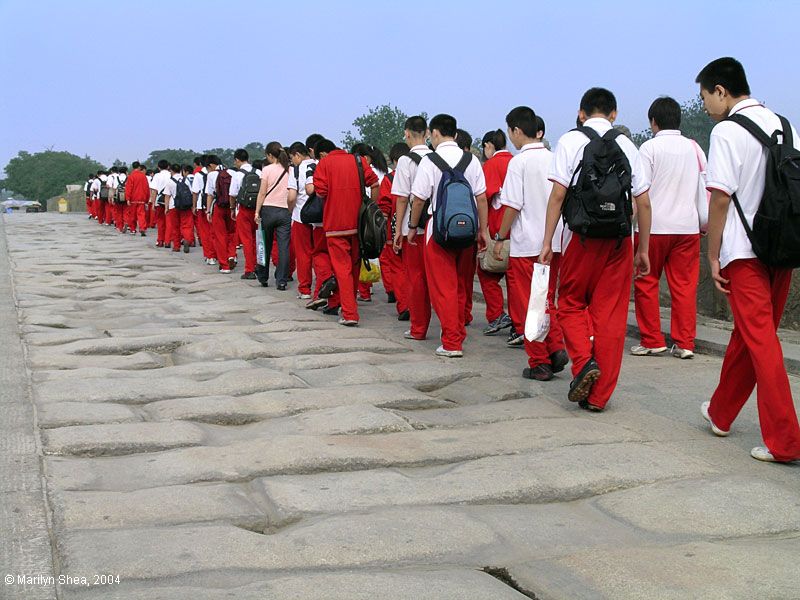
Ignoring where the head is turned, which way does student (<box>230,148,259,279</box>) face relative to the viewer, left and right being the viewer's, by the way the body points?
facing away from the viewer and to the left of the viewer

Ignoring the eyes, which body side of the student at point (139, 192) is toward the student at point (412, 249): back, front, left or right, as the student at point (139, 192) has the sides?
back

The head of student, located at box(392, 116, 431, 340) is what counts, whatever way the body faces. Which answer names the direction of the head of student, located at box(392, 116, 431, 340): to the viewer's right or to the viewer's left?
to the viewer's left

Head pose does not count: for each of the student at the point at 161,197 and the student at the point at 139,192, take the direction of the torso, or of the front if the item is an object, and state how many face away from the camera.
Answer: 2

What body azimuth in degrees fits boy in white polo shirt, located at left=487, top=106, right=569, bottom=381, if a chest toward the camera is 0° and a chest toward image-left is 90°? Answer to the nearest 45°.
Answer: approximately 135°

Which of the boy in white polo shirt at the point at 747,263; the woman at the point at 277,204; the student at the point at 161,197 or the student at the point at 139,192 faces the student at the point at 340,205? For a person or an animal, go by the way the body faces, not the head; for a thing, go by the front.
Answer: the boy in white polo shirt

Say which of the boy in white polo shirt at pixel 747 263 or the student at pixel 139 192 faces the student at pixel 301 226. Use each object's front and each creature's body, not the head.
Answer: the boy in white polo shirt

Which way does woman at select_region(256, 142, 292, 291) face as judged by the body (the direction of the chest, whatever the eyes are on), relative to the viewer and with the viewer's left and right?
facing away from the viewer and to the left of the viewer

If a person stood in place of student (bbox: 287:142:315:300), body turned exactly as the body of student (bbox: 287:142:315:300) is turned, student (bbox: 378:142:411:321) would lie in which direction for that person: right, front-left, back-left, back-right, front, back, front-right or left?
back

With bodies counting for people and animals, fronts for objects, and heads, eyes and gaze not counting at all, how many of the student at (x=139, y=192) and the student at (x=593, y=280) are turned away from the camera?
2

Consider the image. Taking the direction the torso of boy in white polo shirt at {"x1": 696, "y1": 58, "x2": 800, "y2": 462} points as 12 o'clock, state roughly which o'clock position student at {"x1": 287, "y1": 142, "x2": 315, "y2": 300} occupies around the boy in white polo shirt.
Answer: The student is roughly at 12 o'clock from the boy in white polo shirt.

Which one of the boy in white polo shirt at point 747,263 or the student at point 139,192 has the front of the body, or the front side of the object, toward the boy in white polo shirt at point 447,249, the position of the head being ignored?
the boy in white polo shirt at point 747,263
